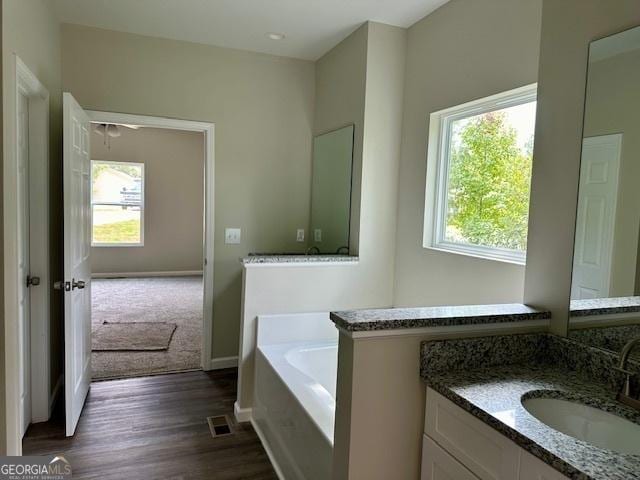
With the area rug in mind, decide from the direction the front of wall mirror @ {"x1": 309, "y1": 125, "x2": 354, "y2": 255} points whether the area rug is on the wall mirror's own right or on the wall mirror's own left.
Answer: on the wall mirror's own right

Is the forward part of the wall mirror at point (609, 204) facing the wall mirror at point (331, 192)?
no

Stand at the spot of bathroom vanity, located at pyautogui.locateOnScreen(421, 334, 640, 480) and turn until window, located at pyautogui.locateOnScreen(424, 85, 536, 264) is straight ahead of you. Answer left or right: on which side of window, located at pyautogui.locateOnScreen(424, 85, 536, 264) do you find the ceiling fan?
left

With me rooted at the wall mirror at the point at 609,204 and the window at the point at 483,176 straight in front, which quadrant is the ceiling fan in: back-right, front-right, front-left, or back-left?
front-left

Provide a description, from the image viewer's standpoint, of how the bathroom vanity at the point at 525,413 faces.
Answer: facing the viewer and to the left of the viewer

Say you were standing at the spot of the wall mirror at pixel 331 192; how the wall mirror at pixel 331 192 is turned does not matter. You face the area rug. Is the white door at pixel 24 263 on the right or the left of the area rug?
left

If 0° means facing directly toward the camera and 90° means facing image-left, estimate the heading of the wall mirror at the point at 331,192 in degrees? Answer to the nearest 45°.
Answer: approximately 45°

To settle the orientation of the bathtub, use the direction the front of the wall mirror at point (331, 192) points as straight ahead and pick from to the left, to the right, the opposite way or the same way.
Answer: the same way

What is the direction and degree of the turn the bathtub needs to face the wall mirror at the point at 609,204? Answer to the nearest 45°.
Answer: approximately 90° to its left

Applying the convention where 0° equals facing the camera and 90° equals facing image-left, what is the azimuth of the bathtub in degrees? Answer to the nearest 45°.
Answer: approximately 45°

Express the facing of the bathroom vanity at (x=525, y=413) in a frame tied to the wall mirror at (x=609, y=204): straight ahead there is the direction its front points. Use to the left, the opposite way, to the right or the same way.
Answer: the same way

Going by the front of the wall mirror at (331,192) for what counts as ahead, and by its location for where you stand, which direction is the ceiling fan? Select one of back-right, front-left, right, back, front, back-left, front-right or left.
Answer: right
